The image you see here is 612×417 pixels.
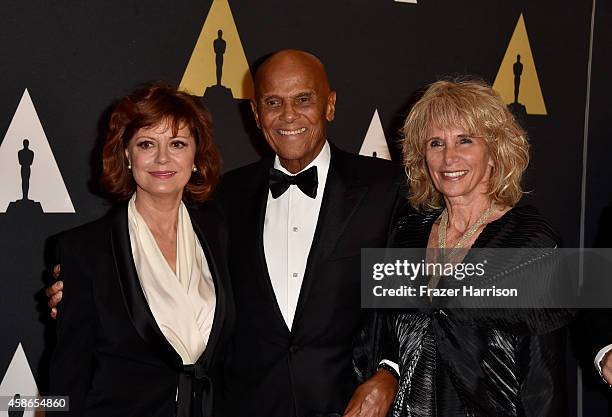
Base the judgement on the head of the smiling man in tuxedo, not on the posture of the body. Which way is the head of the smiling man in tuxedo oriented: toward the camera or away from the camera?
toward the camera

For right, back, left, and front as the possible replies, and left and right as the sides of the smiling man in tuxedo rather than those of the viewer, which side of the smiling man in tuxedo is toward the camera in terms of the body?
front

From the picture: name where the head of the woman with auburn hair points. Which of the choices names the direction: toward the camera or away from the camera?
toward the camera
